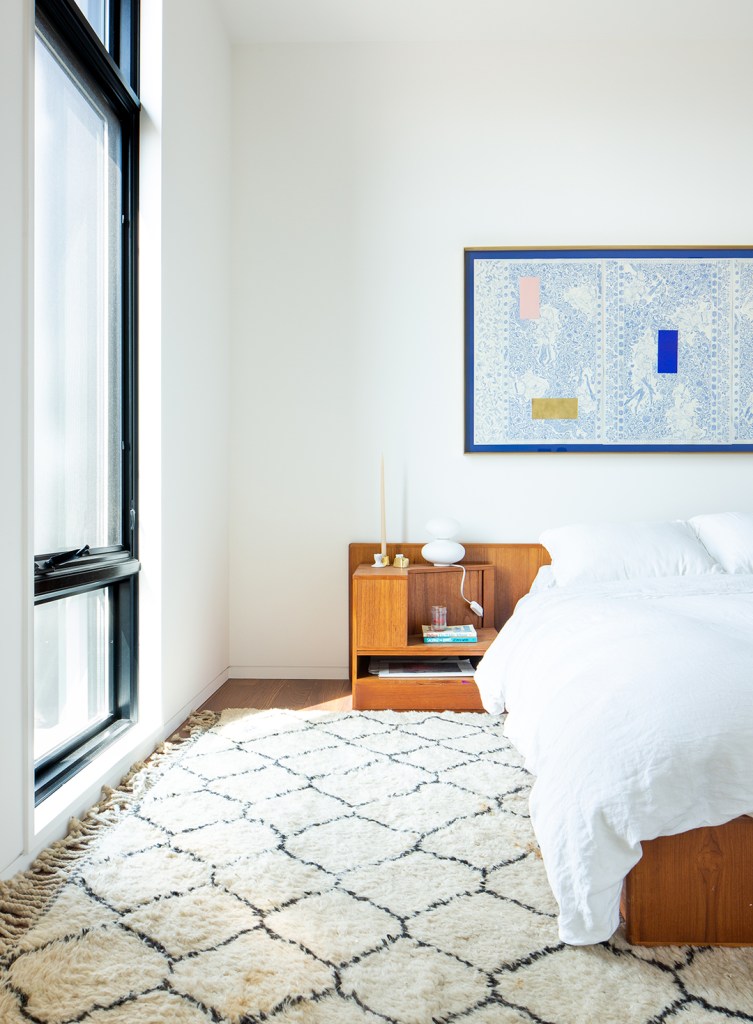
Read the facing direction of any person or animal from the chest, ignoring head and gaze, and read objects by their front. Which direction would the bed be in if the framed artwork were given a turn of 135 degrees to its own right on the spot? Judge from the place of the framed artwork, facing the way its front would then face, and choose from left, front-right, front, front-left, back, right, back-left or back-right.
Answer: back-left

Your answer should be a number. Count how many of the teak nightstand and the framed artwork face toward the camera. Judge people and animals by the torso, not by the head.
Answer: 2

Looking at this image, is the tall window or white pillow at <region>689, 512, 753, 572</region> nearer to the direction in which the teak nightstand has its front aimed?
the tall window

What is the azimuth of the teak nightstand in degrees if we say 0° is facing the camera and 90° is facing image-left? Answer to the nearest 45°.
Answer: approximately 0°

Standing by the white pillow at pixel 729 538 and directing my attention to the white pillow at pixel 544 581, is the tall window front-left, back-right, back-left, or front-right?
front-left

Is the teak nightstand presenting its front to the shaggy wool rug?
yes
